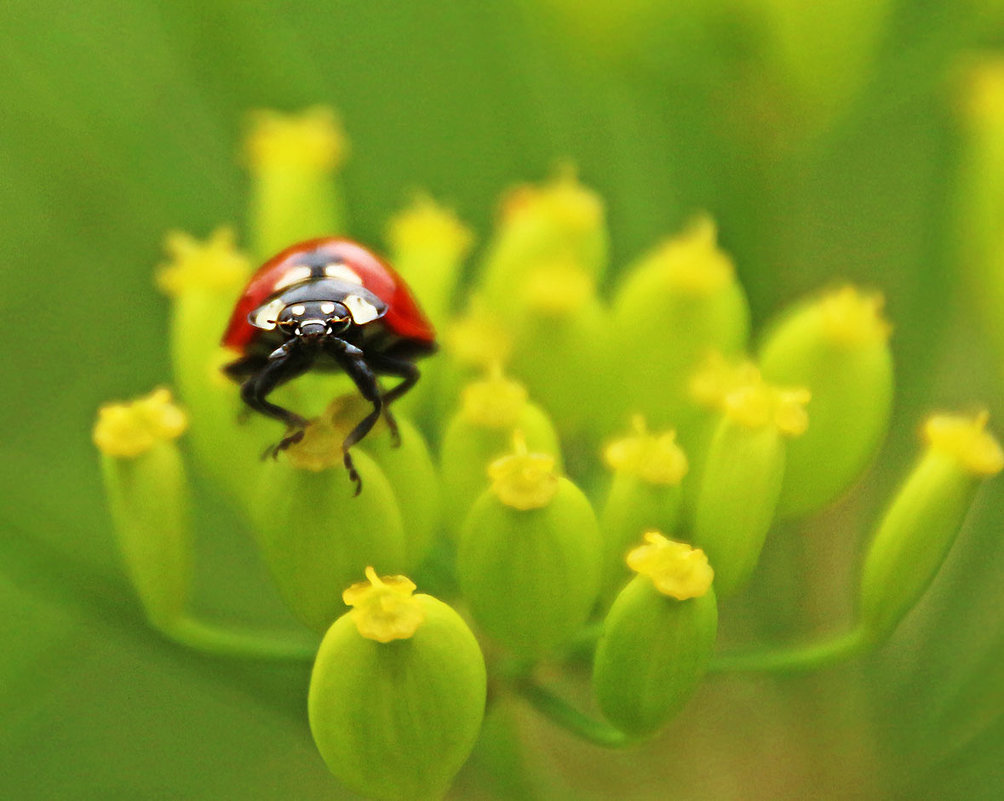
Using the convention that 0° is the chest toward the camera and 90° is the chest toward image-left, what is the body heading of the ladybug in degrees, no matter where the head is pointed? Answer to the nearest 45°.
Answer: approximately 0°
